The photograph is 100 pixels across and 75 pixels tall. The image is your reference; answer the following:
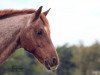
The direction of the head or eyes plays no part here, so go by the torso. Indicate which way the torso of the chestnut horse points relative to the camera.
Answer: to the viewer's right
